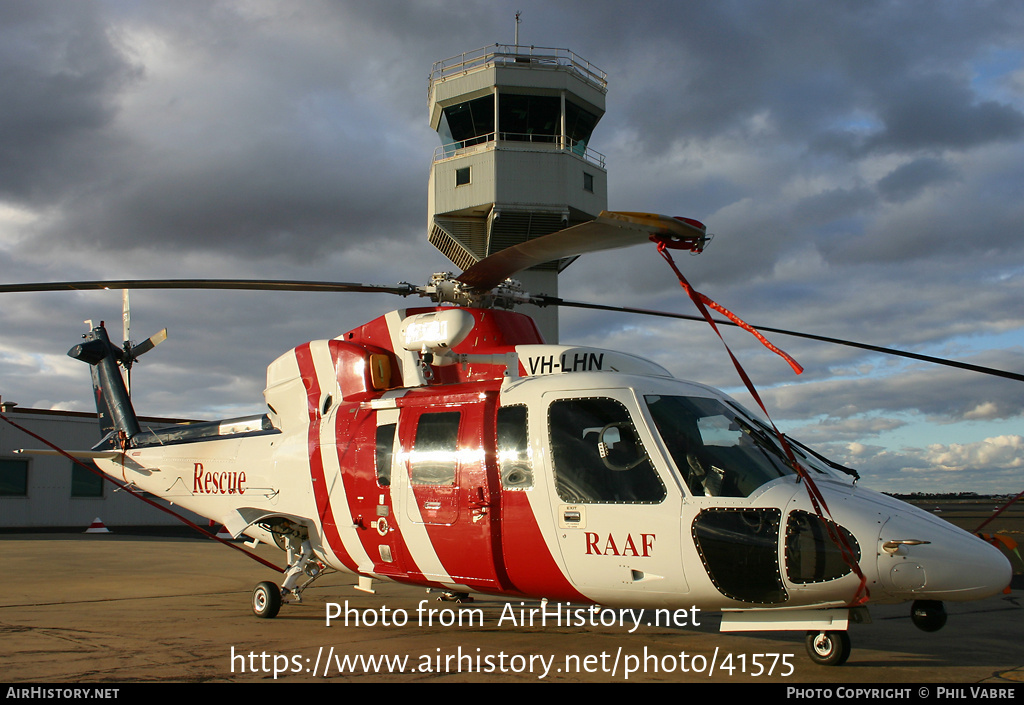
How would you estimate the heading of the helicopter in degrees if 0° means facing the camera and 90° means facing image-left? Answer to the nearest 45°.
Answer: approximately 315°

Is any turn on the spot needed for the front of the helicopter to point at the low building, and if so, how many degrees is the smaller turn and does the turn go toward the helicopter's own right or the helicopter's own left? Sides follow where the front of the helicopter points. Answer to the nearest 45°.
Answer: approximately 180°

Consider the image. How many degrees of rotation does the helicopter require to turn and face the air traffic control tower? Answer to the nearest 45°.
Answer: approximately 135° to its left
